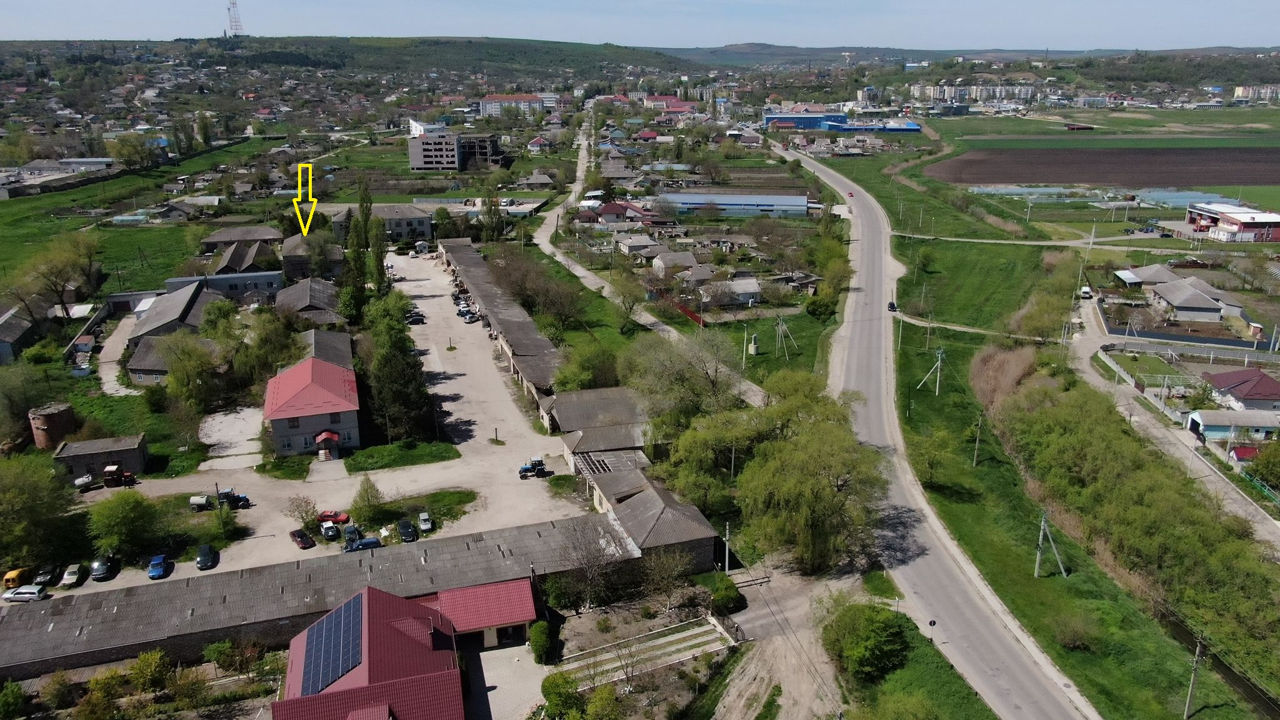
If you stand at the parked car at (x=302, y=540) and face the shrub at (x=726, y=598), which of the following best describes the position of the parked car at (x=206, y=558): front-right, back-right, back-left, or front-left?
back-right

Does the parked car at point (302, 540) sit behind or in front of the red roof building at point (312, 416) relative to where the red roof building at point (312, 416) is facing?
in front

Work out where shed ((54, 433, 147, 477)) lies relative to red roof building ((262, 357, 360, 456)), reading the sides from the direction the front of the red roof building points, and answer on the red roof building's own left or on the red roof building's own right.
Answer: on the red roof building's own right

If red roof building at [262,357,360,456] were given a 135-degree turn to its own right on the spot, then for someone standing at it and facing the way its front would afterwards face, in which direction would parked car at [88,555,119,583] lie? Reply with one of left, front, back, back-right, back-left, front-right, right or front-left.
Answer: left

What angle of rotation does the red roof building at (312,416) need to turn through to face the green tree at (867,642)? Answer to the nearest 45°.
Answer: approximately 45° to its left

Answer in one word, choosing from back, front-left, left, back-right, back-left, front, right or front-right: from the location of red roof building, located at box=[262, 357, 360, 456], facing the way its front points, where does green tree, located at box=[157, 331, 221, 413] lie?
back-right

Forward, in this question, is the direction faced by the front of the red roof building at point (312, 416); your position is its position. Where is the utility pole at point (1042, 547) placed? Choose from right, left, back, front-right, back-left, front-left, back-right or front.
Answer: front-left

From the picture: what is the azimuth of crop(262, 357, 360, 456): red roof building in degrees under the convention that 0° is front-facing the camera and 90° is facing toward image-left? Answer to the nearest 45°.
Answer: approximately 0°

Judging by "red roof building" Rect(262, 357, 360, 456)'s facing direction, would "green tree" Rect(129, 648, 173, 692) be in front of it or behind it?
in front
